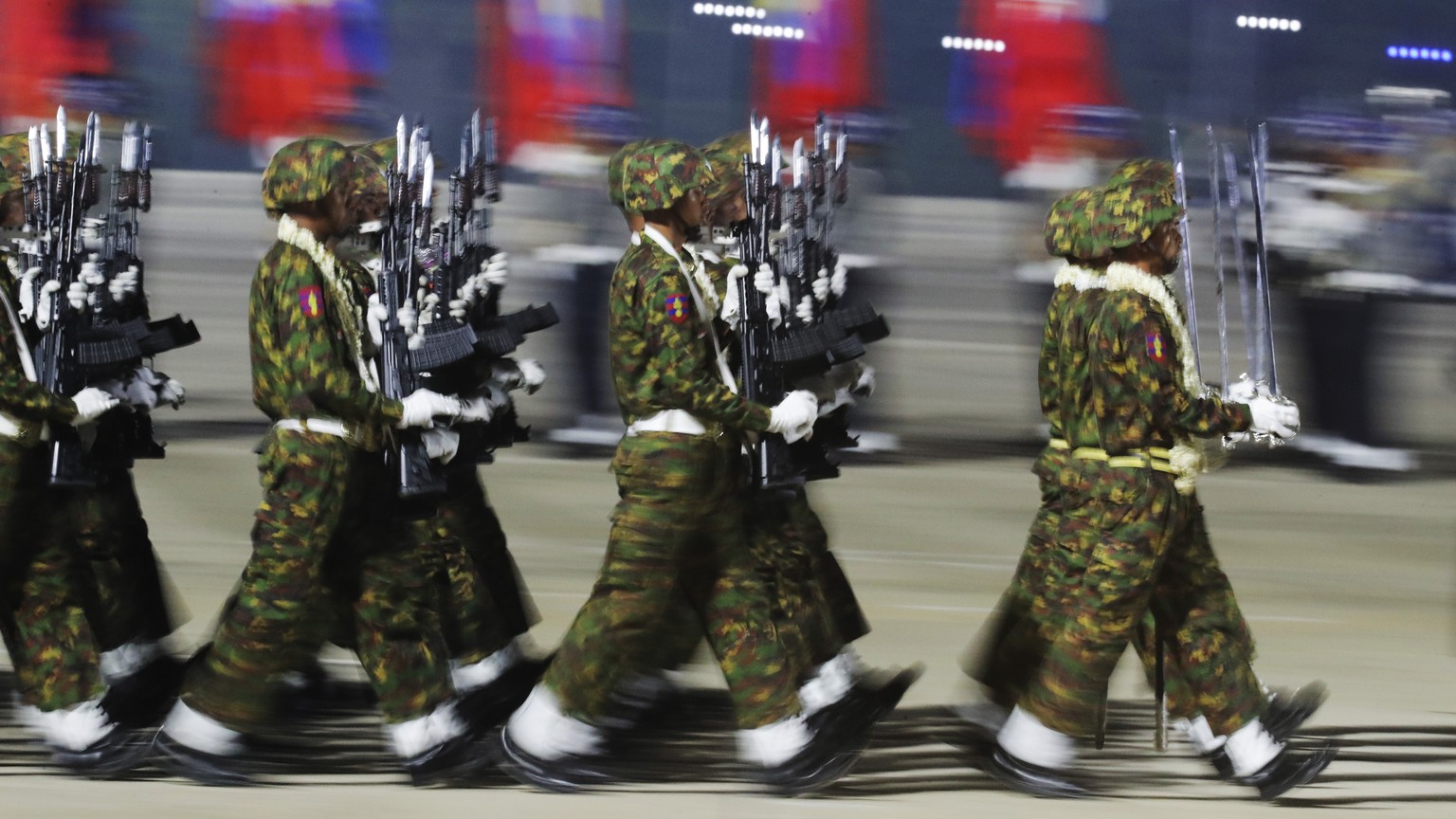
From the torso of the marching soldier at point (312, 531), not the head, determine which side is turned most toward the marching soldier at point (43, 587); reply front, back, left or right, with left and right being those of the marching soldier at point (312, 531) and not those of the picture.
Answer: back

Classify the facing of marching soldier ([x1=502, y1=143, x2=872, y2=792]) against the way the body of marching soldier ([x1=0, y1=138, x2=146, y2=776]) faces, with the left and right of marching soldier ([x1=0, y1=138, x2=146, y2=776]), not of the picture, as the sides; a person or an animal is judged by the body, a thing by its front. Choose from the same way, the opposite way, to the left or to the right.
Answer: the same way

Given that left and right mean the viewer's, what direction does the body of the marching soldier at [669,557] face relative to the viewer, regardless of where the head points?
facing to the right of the viewer

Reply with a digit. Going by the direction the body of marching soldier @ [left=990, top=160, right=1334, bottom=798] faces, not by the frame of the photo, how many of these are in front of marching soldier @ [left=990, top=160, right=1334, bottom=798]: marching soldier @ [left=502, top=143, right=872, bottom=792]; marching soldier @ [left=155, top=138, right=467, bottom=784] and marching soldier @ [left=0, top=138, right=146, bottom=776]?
0

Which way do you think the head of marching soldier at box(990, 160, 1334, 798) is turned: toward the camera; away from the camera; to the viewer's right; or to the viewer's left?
to the viewer's right

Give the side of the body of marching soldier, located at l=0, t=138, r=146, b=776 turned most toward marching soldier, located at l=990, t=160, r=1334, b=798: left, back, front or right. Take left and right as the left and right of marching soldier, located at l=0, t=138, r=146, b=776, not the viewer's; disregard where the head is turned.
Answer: front

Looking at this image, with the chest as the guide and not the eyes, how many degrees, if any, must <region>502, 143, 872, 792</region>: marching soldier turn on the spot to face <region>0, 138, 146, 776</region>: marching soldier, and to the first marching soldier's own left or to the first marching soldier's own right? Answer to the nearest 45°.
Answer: approximately 180°

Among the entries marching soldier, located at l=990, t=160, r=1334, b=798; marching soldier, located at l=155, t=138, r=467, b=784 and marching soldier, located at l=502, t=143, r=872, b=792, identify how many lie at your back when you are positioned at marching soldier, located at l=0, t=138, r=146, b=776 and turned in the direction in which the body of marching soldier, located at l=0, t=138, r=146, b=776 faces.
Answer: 0

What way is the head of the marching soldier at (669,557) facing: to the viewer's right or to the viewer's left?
to the viewer's right

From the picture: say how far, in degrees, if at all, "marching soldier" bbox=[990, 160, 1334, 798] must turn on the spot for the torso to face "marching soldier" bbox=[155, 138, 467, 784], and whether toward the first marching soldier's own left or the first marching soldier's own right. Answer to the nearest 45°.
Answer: approximately 180°

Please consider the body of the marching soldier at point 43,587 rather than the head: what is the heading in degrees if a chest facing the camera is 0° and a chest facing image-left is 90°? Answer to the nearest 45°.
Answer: approximately 270°

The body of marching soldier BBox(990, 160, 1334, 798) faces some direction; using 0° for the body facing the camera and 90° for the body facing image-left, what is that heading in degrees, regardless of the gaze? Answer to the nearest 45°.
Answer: approximately 270°

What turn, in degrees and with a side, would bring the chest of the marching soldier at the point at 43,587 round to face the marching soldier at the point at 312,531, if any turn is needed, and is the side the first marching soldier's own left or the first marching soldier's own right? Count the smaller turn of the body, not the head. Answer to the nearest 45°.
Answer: approximately 45° to the first marching soldier's own right

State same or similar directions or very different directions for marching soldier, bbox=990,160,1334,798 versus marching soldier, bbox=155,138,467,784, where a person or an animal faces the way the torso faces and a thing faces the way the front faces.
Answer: same or similar directions

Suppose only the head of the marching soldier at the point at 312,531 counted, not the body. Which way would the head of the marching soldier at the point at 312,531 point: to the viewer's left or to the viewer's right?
to the viewer's right

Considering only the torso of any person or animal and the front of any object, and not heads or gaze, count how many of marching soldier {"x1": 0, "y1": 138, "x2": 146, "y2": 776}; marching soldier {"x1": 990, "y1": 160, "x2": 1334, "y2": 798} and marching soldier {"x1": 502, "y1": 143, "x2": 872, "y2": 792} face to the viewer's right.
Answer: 3

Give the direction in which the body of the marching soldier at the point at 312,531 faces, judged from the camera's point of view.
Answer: to the viewer's right
